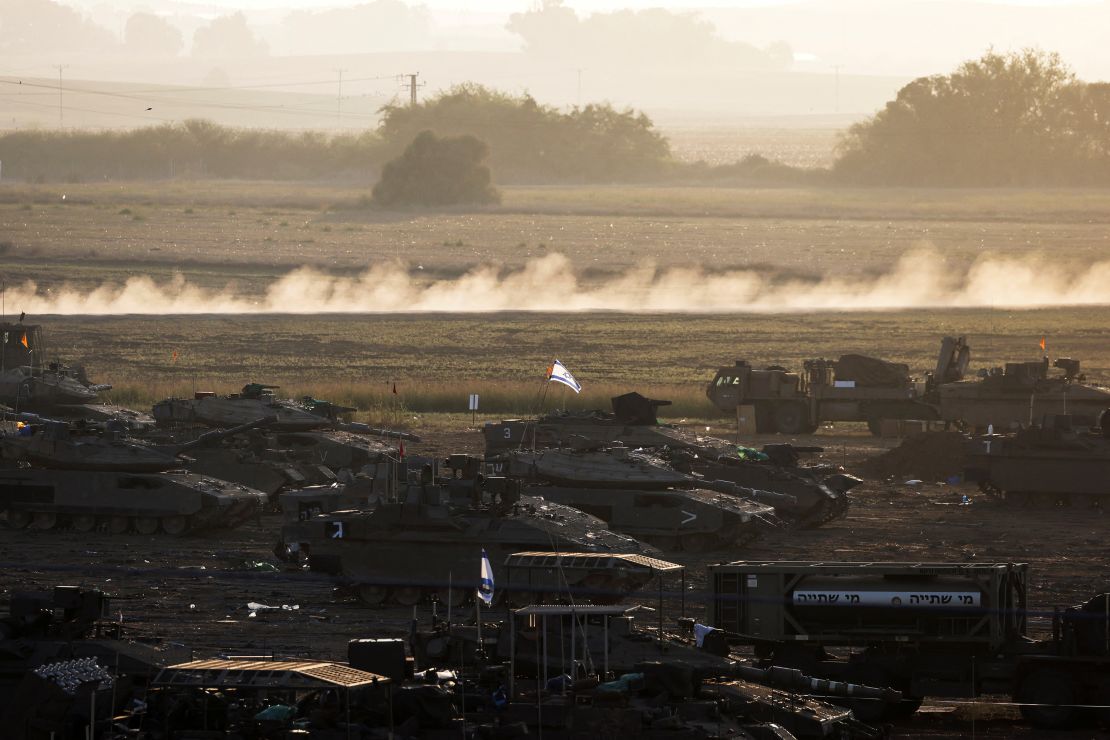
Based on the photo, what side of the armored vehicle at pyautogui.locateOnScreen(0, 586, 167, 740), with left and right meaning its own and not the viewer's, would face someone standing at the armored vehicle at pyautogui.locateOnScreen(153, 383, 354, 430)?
left

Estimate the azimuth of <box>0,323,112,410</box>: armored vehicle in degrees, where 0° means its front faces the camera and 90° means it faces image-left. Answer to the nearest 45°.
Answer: approximately 270°

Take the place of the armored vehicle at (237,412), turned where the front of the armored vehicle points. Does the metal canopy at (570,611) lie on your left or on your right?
on your right

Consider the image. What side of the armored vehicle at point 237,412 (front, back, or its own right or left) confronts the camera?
right

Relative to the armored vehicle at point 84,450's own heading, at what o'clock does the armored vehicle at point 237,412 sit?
the armored vehicle at point 237,412 is roughly at 10 o'clock from the armored vehicle at point 84,450.

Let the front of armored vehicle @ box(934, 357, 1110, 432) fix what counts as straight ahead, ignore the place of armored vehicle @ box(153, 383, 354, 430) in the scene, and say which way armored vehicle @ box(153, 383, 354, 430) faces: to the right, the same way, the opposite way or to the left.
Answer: the same way

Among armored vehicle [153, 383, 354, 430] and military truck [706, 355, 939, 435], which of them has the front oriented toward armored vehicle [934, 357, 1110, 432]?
armored vehicle [153, 383, 354, 430]

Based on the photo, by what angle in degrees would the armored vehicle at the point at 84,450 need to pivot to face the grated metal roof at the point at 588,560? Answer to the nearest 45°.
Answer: approximately 45° to its right

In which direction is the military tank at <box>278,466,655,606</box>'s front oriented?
to the viewer's right

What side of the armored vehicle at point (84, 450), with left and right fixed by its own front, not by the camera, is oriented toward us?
right

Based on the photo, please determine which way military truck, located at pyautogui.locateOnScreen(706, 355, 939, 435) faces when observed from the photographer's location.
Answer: facing to the left of the viewer

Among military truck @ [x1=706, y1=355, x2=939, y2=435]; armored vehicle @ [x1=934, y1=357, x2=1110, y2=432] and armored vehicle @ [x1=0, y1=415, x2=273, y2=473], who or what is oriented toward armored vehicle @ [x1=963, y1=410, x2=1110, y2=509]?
armored vehicle @ [x1=0, y1=415, x2=273, y2=473]
